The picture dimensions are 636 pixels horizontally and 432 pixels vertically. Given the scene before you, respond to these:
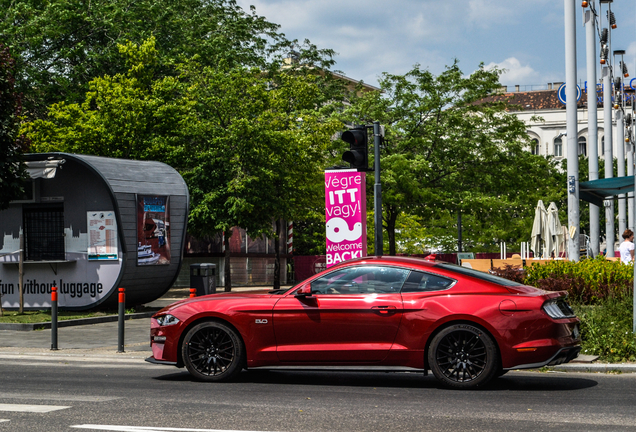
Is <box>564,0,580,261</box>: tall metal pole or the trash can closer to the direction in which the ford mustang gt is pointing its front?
the trash can

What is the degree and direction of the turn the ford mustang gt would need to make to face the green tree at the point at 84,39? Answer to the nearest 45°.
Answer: approximately 45° to its right

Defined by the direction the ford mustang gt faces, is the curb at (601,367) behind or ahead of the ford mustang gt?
behind

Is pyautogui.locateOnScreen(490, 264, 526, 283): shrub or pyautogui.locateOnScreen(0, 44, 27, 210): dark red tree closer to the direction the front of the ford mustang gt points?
the dark red tree

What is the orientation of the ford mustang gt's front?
to the viewer's left

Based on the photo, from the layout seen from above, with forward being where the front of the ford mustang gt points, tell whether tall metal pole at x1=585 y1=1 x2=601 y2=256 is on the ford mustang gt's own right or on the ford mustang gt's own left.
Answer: on the ford mustang gt's own right

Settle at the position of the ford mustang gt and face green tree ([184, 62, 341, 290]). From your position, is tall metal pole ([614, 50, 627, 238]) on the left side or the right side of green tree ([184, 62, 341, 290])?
right

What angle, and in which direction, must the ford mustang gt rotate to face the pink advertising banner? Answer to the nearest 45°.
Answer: approximately 90° to its right

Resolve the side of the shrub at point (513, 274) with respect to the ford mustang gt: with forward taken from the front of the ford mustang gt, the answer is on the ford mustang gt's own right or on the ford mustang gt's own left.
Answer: on the ford mustang gt's own right

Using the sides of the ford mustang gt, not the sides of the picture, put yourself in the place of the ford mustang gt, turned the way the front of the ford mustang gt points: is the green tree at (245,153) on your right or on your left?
on your right

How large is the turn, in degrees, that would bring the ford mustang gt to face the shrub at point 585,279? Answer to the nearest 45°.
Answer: approximately 135° to its right

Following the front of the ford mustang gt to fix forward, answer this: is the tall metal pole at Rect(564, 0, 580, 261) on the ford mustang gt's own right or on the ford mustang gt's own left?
on the ford mustang gt's own right

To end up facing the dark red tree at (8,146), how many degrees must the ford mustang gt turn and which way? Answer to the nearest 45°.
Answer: approximately 45° to its right

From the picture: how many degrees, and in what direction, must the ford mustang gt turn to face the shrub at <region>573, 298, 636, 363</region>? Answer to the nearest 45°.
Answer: approximately 135° to its right
